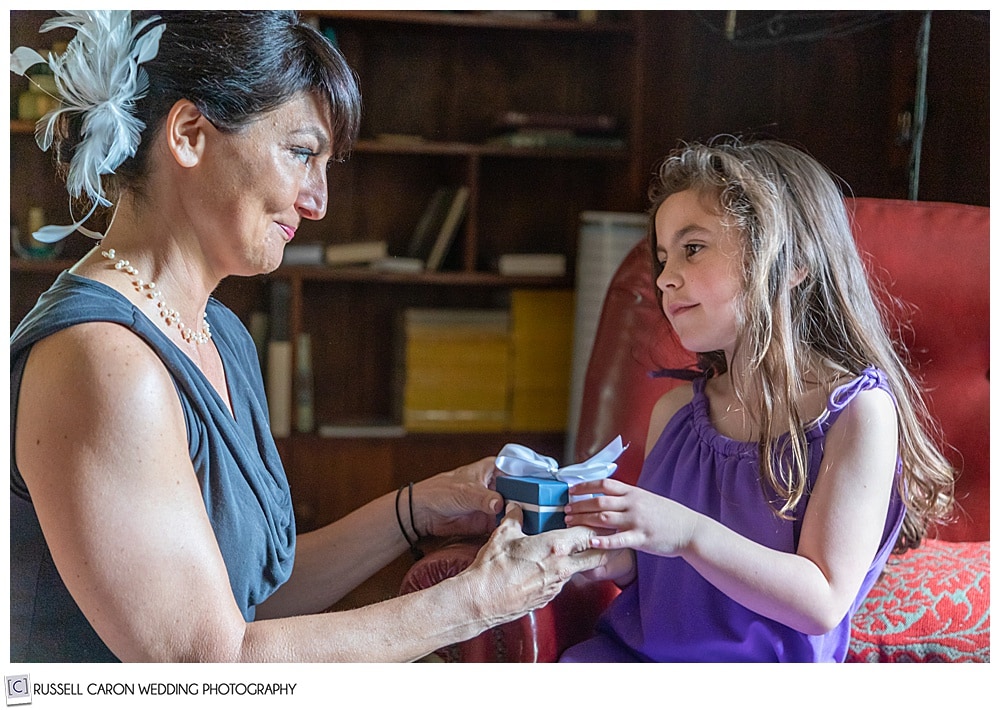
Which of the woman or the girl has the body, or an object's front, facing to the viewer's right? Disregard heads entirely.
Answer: the woman

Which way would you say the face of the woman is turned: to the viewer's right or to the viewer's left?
to the viewer's right

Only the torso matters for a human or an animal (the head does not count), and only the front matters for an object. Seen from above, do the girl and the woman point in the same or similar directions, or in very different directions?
very different directions

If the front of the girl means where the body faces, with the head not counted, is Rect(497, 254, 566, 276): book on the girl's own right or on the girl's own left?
on the girl's own right

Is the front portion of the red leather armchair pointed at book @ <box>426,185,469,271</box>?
no

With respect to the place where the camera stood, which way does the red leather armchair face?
facing the viewer and to the left of the viewer

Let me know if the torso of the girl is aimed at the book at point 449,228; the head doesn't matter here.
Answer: no

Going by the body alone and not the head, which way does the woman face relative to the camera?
to the viewer's right
